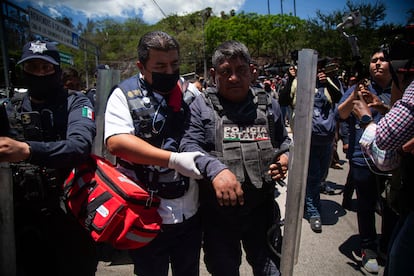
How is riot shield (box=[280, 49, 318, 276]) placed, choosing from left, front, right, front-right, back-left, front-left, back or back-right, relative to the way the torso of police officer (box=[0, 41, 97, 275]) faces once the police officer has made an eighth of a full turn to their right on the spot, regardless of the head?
back-left

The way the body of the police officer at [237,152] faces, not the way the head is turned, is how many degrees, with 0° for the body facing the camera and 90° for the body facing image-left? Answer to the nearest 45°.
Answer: approximately 0°

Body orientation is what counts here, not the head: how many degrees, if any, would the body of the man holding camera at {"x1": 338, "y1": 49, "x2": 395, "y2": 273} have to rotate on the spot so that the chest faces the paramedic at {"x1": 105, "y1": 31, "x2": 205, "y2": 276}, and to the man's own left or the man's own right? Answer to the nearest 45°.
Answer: approximately 45° to the man's own right

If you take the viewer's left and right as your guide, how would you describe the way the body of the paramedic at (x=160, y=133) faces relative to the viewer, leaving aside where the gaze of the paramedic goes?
facing the viewer and to the right of the viewer
